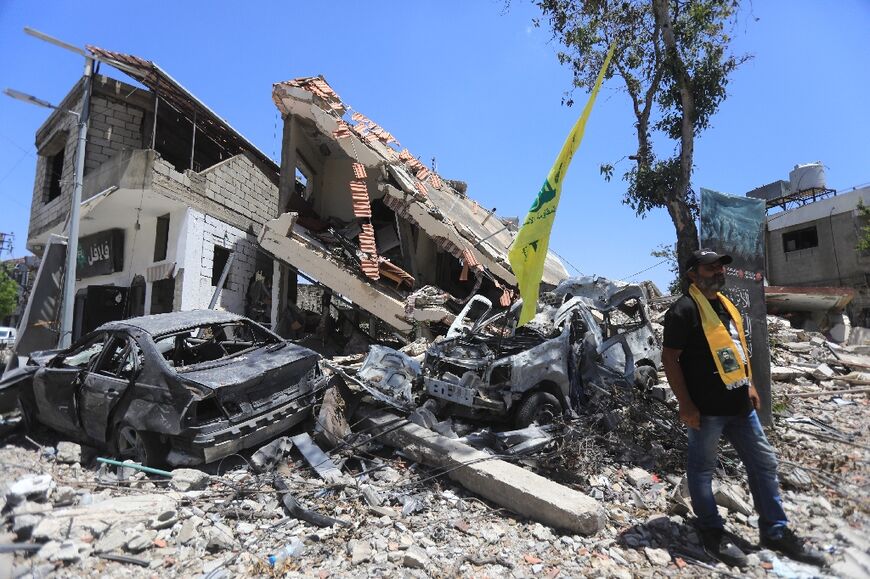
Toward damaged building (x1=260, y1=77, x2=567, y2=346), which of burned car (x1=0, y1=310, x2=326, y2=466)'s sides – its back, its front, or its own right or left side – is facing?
right

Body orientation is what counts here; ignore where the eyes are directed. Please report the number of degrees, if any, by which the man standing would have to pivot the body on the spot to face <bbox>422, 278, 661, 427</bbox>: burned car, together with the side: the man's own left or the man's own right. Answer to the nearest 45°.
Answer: approximately 180°

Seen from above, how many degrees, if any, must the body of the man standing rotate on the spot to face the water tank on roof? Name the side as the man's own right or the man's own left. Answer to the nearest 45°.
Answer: approximately 135° to the man's own left

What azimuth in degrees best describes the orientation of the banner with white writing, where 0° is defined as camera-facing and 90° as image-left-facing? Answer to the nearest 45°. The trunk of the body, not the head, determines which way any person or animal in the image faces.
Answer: approximately 0°

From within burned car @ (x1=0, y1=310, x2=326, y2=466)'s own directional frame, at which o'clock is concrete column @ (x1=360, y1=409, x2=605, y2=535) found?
The concrete column is roughly at 6 o'clock from the burned car.

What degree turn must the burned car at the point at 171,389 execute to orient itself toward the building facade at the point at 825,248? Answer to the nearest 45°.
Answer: approximately 135° to its right

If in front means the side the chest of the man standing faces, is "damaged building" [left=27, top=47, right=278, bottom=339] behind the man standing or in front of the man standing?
behind

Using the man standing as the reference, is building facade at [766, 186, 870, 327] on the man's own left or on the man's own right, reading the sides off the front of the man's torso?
on the man's own left

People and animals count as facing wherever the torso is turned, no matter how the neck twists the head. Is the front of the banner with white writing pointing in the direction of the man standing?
yes

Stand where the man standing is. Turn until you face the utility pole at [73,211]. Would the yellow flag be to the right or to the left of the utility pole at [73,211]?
right

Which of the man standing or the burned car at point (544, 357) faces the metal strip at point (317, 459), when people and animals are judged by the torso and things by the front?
the burned car

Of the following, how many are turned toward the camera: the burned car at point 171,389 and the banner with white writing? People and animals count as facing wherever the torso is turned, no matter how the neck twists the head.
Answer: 1

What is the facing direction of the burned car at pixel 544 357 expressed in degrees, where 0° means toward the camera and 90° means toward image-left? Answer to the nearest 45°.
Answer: approximately 45°
